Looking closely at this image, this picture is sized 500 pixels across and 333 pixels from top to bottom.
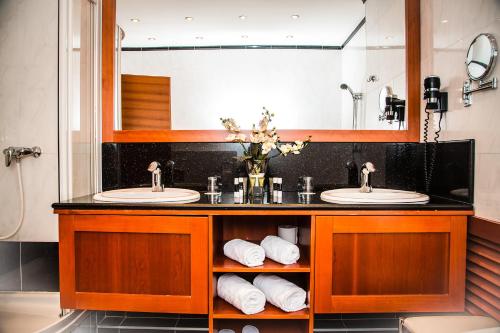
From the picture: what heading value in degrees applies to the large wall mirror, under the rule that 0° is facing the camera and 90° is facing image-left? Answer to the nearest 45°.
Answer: approximately 0°

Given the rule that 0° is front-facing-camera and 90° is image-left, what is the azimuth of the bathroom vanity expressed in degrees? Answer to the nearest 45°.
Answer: approximately 0°

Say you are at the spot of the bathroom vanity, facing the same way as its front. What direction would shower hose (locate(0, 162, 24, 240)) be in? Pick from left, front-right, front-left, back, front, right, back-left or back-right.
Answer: right

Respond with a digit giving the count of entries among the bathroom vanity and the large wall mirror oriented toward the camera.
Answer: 2

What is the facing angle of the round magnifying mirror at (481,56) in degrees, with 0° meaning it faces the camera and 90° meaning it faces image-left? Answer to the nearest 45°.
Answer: approximately 45°

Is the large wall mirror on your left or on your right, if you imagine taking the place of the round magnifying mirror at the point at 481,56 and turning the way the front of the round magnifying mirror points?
on your right

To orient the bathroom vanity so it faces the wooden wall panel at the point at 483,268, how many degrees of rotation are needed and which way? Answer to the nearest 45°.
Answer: approximately 90° to its left

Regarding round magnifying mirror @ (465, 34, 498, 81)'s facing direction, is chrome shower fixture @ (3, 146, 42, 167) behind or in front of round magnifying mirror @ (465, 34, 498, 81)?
in front

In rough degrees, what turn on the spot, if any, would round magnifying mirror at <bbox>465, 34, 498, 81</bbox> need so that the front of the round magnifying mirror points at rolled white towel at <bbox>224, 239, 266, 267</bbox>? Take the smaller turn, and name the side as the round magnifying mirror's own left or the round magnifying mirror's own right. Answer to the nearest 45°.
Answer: approximately 45° to the round magnifying mirror's own right

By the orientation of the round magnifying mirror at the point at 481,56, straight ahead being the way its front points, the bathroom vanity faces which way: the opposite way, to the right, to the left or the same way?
to the left

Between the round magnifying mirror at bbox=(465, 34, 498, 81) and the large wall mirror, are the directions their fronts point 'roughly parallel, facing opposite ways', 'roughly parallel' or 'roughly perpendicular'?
roughly perpendicular

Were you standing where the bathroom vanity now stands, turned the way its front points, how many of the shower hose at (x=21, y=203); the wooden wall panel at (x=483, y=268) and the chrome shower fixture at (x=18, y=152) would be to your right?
2

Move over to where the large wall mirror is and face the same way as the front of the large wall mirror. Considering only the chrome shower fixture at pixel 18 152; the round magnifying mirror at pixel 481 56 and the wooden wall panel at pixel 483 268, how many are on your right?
1
